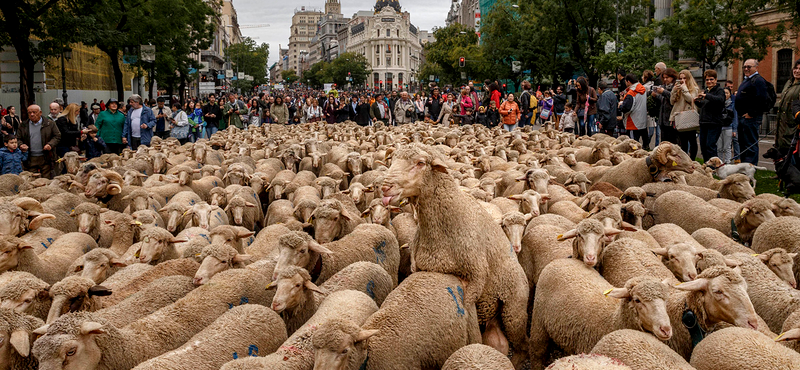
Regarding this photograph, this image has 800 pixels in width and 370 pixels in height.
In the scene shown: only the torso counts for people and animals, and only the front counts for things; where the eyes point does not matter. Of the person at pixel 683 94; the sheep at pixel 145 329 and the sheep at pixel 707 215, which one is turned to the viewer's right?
the sheep at pixel 707 215

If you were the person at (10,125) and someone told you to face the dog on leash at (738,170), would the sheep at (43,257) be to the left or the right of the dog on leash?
right

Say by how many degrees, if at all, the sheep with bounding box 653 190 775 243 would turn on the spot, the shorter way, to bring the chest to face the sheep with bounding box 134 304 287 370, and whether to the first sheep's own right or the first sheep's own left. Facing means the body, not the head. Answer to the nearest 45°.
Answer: approximately 135° to the first sheep's own right

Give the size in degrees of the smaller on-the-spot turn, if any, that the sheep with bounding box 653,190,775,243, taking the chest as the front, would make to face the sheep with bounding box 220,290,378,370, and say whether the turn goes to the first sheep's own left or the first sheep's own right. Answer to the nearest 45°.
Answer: approximately 135° to the first sheep's own right

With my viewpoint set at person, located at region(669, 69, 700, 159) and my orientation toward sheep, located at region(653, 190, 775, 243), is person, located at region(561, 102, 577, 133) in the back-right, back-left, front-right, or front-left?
back-right

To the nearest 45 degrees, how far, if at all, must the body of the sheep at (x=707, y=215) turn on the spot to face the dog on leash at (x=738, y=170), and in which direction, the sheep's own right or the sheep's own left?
approximately 90° to the sheep's own left

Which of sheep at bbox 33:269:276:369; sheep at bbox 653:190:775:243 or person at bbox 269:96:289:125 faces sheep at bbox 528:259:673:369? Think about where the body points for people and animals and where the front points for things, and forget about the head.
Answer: the person

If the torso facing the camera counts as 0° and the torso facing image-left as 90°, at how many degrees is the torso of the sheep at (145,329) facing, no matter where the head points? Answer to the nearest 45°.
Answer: approximately 45°

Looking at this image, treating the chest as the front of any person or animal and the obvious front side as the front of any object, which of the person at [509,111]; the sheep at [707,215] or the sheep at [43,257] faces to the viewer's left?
the sheep at [43,257]
